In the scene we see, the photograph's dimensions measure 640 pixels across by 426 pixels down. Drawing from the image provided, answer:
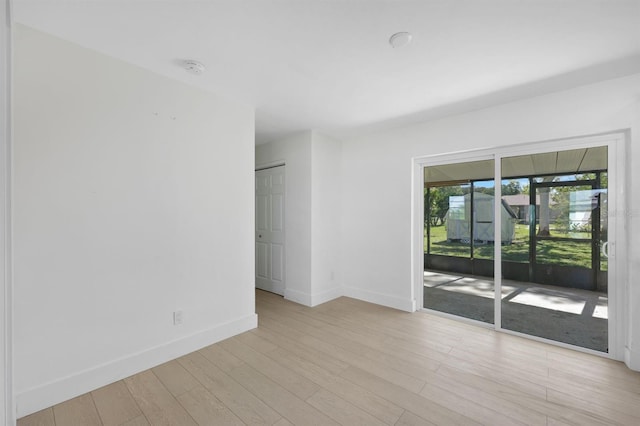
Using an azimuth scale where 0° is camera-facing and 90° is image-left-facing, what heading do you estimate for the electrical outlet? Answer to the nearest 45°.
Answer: approximately 315°

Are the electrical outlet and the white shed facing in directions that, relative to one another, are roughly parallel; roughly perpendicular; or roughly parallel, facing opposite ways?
roughly perpendicular

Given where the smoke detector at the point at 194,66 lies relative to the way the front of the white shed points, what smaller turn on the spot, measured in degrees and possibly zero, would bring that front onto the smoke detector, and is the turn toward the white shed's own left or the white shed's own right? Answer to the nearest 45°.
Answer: approximately 45° to the white shed's own right

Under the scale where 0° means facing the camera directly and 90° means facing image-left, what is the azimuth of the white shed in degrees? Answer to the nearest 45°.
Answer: approximately 0°
